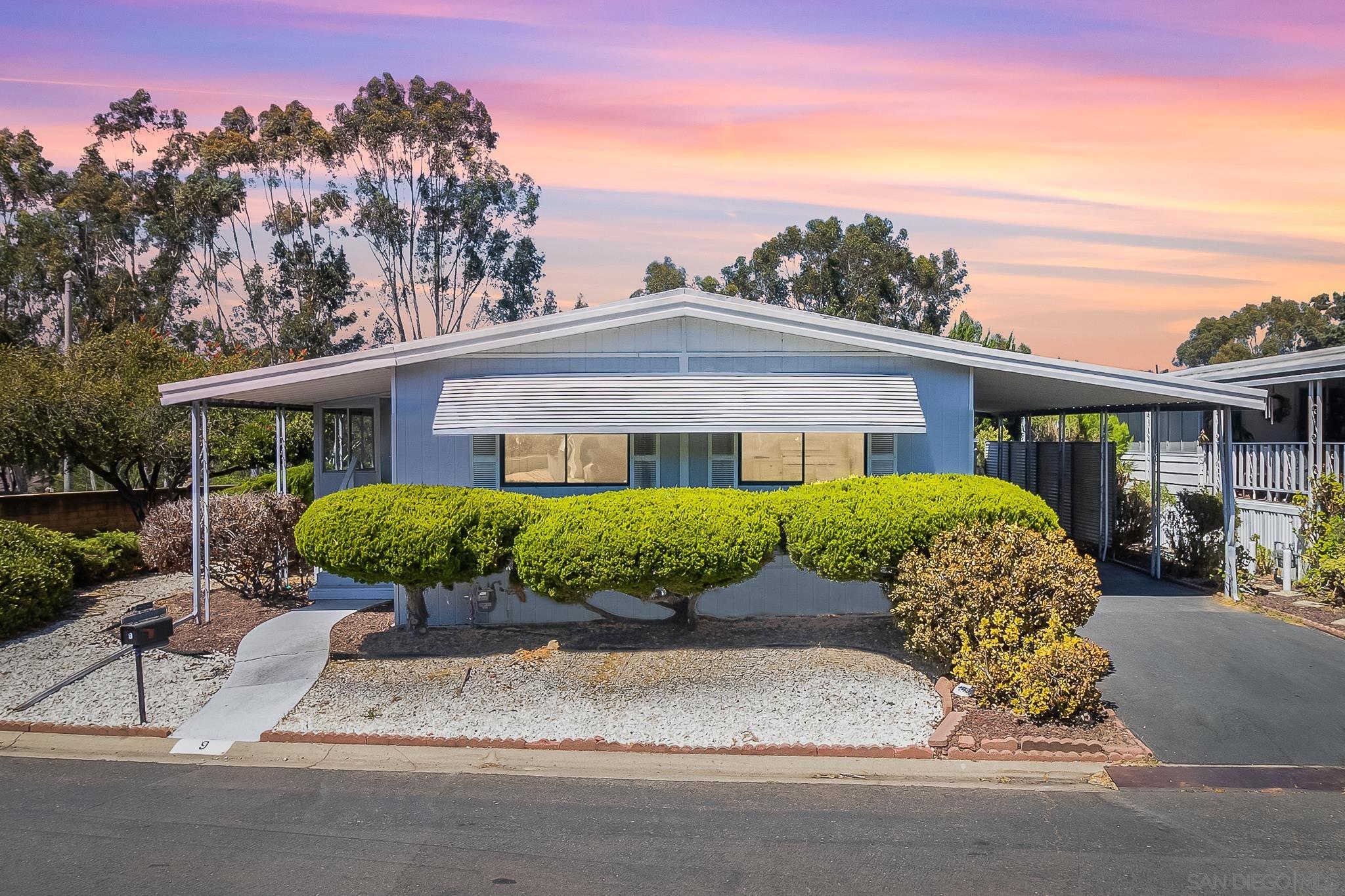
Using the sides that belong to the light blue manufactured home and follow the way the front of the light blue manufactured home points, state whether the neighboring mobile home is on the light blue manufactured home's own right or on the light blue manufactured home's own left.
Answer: on the light blue manufactured home's own left

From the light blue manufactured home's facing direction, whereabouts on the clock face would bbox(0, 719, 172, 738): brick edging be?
The brick edging is roughly at 2 o'clock from the light blue manufactured home.

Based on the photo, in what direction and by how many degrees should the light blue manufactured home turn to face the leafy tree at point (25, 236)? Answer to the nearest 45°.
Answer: approximately 135° to its right

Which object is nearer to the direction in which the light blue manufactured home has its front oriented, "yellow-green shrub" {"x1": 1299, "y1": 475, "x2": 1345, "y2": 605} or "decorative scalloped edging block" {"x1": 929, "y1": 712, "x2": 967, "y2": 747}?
the decorative scalloped edging block

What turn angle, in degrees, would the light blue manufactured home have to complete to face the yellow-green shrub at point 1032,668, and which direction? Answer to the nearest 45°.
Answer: approximately 45° to its left

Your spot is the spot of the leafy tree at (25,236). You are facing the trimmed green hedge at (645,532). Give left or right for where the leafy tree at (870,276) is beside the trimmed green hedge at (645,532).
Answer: left

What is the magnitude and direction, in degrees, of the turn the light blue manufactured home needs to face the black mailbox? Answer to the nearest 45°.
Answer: approximately 45° to its right

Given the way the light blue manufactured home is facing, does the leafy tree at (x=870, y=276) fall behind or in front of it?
behind

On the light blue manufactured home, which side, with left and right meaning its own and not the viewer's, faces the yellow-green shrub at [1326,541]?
left

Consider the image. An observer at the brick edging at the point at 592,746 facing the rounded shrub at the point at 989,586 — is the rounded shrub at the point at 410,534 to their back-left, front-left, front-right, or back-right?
back-left

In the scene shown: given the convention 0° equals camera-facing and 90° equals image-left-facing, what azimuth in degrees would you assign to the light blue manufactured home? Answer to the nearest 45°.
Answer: approximately 0°

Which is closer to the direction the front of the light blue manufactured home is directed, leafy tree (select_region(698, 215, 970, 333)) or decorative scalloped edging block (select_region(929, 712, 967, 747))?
the decorative scalloped edging block

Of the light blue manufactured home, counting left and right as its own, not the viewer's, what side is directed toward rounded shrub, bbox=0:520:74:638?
right
